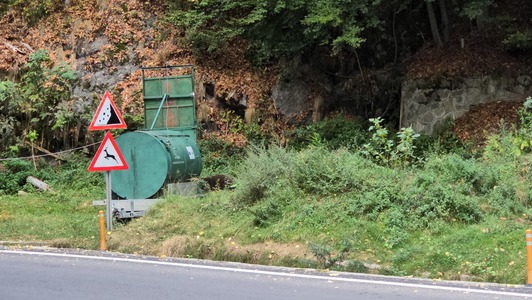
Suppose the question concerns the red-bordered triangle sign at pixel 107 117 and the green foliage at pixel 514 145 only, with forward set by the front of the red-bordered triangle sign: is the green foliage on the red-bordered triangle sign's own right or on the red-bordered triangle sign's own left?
on the red-bordered triangle sign's own left

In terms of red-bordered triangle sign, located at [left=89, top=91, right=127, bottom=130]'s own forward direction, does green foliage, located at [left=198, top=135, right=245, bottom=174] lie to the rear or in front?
to the rear

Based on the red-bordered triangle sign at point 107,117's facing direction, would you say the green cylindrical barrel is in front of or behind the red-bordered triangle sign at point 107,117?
behind

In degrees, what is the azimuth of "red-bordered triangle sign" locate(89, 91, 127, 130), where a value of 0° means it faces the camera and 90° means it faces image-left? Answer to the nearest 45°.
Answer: approximately 0°

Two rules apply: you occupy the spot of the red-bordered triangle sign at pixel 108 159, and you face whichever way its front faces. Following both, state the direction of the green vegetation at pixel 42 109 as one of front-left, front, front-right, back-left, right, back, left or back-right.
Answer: back

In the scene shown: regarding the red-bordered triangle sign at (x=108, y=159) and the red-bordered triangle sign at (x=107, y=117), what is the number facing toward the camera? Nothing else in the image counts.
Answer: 2

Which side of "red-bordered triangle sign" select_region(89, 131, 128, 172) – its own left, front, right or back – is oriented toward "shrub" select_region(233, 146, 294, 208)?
left

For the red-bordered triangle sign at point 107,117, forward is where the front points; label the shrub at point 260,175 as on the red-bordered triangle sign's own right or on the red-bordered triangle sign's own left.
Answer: on the red-bordered triangle sign's own left
